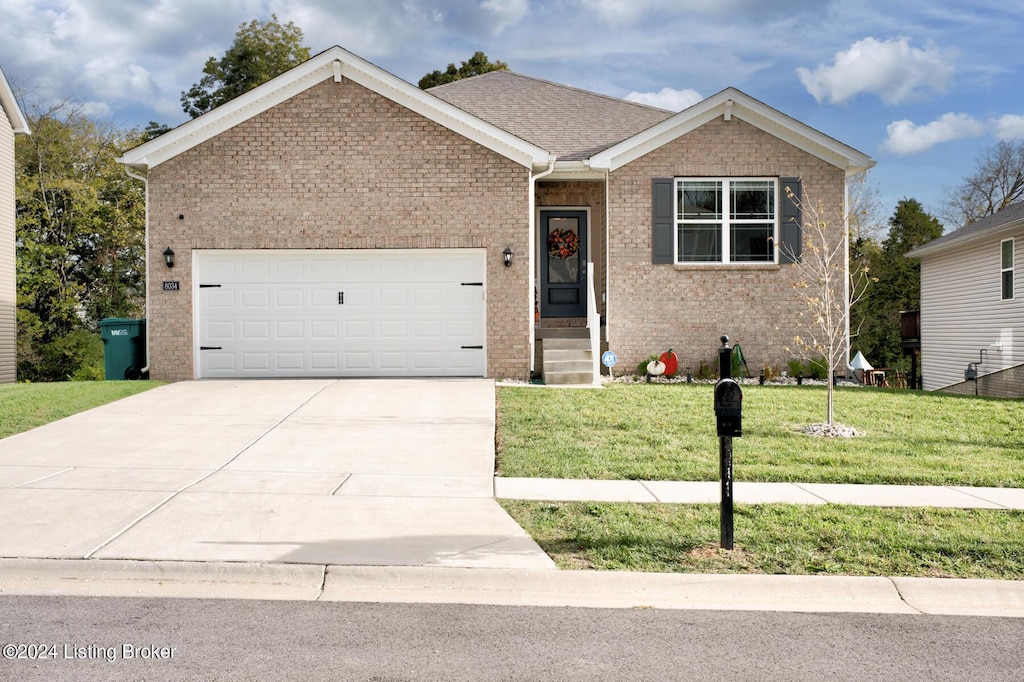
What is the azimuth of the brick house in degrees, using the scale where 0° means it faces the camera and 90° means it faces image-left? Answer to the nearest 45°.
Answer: approximately 0°

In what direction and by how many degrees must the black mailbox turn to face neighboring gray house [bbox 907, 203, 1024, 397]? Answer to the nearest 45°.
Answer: approximately 180°

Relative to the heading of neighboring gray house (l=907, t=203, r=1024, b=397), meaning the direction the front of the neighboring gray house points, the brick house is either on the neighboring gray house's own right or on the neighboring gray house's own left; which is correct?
on the neighboring gray house's own right

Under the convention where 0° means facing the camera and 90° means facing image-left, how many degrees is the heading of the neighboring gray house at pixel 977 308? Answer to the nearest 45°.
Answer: approximately 315°

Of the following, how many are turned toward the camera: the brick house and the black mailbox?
2

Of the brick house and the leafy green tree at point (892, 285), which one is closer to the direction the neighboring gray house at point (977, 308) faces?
the brick house

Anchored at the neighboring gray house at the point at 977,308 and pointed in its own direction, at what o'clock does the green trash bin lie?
The green trash bin is roughly at 3 o'clock from the neighboring gray house.

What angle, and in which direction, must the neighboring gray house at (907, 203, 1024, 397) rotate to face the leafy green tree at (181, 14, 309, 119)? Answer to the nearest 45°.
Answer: approximately 135° to its right

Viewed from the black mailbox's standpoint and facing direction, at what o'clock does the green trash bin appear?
The green trash bin is roughly at 4 o'clock from the black mailbox.
